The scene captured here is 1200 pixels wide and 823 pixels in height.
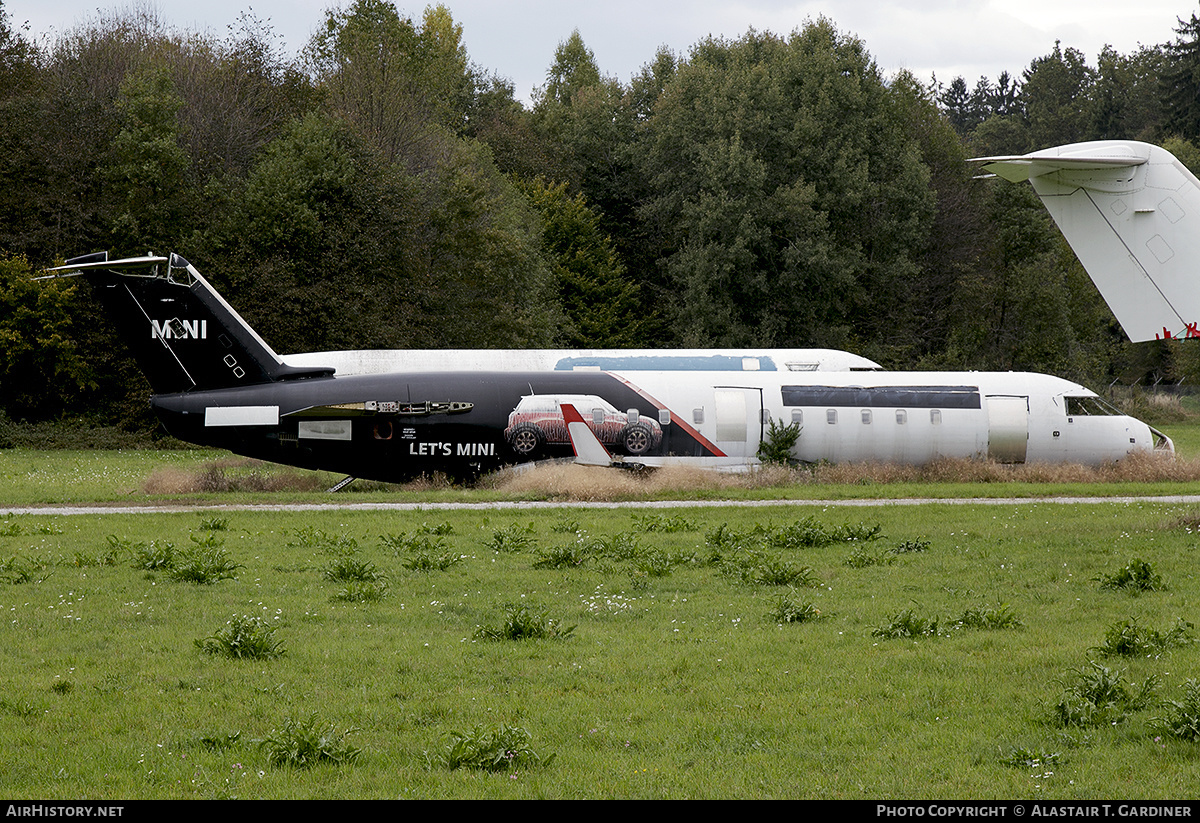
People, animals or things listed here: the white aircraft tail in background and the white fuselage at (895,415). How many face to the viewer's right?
2

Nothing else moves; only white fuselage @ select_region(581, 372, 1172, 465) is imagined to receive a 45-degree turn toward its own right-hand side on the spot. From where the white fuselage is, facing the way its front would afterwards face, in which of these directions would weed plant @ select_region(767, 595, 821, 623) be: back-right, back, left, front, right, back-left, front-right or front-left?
front-right

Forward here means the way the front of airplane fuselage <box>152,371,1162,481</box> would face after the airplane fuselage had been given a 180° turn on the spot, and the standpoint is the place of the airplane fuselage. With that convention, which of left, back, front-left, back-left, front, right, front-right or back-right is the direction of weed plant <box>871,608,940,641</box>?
left

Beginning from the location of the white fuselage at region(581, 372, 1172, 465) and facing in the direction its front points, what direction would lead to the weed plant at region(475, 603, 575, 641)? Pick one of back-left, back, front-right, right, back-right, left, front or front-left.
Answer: right

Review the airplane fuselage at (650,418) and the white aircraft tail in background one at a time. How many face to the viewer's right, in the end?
2

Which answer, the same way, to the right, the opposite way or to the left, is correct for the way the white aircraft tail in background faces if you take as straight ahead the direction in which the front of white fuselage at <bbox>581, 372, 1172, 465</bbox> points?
the same way

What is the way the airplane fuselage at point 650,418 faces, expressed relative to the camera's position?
facing to the right of the viewer

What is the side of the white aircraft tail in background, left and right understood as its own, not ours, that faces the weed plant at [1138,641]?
right

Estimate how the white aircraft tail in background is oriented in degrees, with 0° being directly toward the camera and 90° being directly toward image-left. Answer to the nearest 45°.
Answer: approximately 270°

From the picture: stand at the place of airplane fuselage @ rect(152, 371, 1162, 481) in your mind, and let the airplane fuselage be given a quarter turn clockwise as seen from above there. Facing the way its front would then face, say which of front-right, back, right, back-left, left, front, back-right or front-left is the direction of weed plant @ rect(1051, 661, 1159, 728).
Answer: front

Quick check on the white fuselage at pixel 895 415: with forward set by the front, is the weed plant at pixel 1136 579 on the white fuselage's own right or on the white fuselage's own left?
on the white fuselage's own right

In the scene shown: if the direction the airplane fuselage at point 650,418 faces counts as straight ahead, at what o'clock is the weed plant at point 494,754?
The weed plant is roughly at 3 o'clock from the airplane fuselage.

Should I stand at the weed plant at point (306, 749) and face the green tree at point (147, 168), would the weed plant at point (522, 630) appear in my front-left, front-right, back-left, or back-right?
front-right

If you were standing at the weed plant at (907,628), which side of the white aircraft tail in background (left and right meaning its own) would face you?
right
